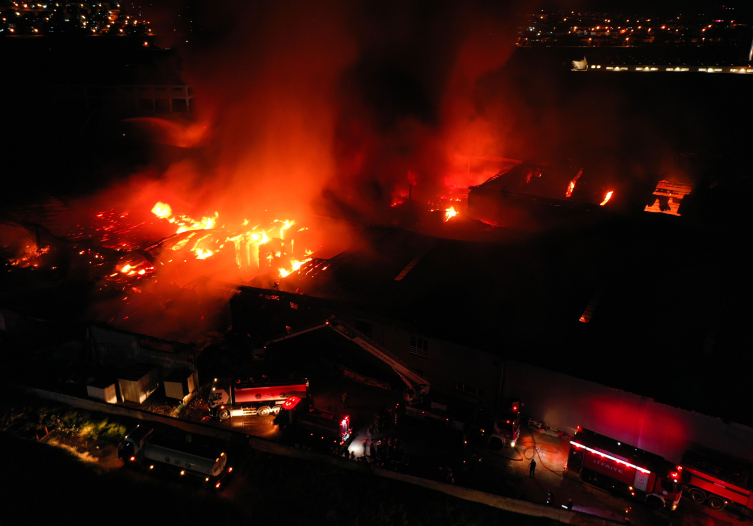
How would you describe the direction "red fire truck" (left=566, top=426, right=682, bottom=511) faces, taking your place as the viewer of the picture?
facing the viewer and to the right of the viewer

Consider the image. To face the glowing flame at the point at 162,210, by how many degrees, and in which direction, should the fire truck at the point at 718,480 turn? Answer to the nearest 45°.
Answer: approximately 135° to its right

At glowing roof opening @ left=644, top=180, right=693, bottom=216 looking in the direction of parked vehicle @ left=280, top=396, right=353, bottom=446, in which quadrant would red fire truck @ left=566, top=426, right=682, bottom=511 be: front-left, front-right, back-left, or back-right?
front-left

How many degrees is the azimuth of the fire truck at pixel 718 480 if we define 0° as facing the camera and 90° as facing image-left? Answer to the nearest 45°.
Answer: approximately 315°

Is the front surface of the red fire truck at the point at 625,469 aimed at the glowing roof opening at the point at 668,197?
no

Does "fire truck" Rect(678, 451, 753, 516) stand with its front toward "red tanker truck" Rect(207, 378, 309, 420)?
no

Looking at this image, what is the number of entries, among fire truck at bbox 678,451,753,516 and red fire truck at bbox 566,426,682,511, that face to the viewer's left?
0

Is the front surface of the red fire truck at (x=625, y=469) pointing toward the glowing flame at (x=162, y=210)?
no

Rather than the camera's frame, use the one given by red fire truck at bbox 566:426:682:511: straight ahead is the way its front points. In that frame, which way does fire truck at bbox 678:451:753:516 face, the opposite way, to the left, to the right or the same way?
the same way
